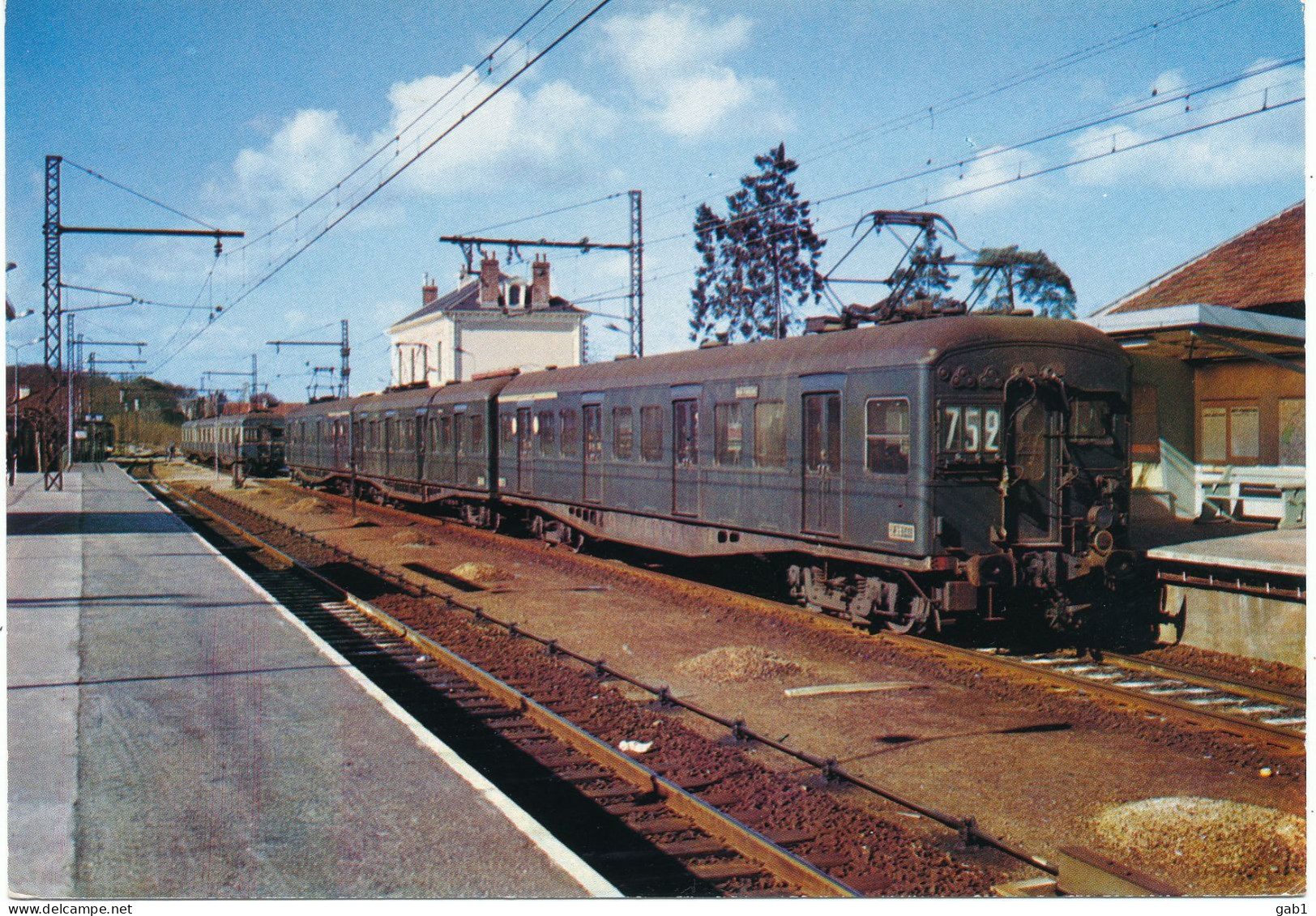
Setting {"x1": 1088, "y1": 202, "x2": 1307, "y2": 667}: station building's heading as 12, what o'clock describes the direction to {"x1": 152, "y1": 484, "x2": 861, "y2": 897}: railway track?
The railway track is roughly at 11 o'clock from the station building.

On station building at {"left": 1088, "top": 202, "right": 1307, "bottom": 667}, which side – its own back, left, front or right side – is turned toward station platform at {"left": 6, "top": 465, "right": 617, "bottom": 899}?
front

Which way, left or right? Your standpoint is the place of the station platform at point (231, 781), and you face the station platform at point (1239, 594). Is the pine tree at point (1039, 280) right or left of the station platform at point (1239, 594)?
left

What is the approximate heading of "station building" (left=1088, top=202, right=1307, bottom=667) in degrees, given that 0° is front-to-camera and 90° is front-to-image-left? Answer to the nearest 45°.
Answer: approximately 45°

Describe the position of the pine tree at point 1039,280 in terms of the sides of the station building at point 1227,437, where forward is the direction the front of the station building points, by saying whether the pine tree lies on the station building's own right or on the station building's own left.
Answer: on the station building's own right

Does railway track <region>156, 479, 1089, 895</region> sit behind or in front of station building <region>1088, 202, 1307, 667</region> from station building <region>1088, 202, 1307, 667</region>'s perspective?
in front

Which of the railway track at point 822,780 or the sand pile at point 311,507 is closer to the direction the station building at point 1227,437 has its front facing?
the railway track

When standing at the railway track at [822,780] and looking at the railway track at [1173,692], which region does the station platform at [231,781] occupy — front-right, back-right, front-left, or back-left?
back-left
